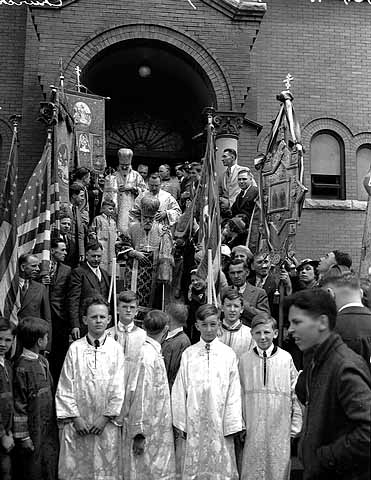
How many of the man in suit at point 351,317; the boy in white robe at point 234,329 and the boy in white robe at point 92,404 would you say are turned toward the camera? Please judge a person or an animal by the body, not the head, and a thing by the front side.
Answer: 2

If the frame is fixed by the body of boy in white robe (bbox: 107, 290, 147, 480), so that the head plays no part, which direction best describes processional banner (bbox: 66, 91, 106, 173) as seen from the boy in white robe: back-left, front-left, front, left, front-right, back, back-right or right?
back

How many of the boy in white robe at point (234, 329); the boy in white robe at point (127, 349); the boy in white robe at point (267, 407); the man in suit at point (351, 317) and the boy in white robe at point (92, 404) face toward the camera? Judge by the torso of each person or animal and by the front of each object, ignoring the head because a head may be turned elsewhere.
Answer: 4

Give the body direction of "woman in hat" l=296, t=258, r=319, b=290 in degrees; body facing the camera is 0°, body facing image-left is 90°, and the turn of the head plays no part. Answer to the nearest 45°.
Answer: approximately 45°
